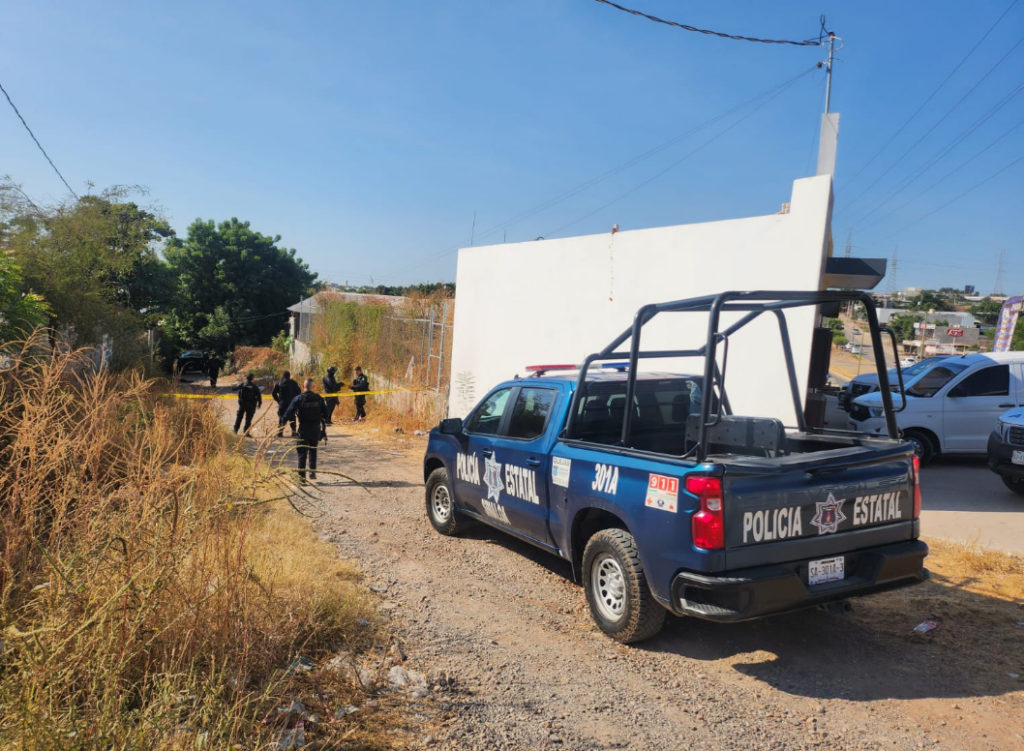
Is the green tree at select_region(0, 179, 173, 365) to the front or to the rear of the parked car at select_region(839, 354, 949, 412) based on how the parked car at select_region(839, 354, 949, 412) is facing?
to the front

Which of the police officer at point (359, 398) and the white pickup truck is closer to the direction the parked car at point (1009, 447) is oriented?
the police officer

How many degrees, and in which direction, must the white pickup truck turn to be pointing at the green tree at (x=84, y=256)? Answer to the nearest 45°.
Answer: approximately 45° to its right

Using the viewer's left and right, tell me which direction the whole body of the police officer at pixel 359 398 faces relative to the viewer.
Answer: facing to the left of the viewer

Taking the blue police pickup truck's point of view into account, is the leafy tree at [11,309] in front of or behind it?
in front

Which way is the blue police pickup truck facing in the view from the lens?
facing away from the viewer and to the left of the viewer

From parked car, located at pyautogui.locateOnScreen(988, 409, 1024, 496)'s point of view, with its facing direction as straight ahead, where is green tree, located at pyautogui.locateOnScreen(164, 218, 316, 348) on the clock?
The green tree is roughly at 2 o'clock from the parked car.

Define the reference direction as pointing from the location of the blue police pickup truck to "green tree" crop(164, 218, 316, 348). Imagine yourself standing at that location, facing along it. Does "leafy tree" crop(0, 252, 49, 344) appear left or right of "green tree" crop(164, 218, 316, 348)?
left

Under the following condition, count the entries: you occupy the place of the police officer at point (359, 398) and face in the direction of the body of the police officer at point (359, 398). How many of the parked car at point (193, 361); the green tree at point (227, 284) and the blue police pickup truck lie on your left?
1

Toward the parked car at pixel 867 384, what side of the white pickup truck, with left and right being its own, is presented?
right

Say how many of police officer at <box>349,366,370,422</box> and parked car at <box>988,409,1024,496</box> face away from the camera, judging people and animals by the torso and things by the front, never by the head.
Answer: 0

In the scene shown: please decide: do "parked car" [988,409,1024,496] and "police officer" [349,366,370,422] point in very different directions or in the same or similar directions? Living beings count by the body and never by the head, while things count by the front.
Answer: same or similar directions

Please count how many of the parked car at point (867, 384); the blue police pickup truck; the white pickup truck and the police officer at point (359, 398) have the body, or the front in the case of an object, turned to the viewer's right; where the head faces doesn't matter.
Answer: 0

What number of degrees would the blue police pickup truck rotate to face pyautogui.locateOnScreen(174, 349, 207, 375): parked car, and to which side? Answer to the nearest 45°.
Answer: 0° — it already faces it

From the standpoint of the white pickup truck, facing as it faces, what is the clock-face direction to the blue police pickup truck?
The blue police pickup truck is roughly at 11 o'clock from the white pickup truck.

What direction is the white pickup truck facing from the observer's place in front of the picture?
facing the viewer and to the left of the viewer

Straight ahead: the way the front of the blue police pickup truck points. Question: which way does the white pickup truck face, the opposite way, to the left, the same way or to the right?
to the left
